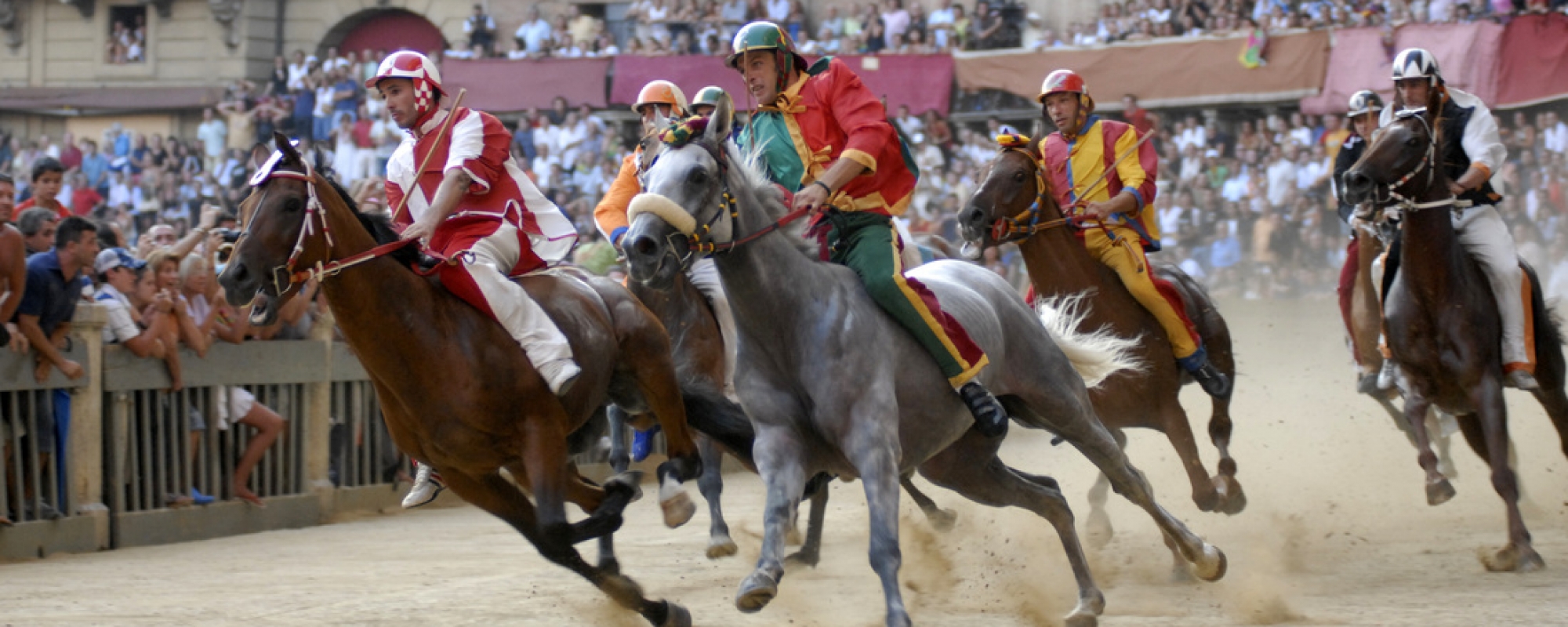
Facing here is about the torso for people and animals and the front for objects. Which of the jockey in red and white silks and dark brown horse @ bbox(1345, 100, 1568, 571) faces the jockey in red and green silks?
the dark brown horse

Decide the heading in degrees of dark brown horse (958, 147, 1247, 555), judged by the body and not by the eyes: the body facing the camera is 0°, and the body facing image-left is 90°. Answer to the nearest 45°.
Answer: approximately 45°

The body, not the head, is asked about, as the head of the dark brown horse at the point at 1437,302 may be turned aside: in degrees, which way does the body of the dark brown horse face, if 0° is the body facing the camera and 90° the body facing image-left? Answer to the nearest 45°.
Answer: approximately 45°

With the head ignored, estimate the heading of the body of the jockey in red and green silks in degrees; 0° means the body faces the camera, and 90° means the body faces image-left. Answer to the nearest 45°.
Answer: approximately 45°

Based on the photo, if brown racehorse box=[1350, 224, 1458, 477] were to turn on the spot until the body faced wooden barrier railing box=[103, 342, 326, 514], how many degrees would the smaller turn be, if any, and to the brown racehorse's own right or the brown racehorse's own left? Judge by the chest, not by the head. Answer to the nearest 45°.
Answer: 0° — it already faces it

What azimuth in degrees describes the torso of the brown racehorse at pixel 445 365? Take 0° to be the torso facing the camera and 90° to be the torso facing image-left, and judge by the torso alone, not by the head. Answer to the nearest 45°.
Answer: approximately 45°

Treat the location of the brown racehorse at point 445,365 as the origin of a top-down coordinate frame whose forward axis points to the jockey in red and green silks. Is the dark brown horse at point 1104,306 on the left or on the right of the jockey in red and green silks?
left

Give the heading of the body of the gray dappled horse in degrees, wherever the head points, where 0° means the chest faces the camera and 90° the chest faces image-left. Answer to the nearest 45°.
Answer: approximately 45°
